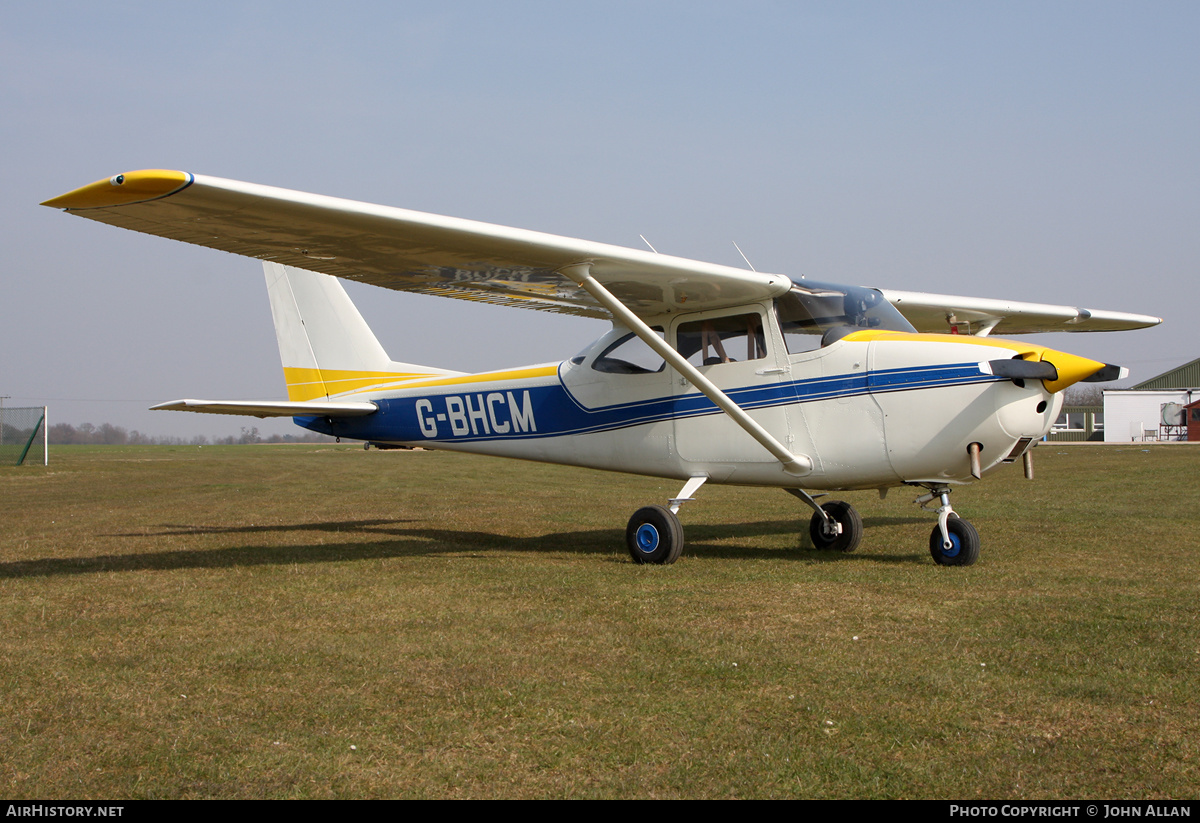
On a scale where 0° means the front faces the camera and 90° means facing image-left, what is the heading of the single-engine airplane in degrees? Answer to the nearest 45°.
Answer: approximately 315°

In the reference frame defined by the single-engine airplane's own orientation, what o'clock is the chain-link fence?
The chain-link fence is roughly at 6 o'clock from the single-engine airplane.
